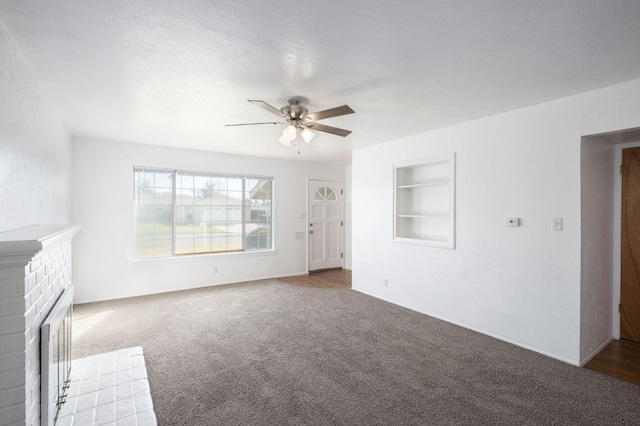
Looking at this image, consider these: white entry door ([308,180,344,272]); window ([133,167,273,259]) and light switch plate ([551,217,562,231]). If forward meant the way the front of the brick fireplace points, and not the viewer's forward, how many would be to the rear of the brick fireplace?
0

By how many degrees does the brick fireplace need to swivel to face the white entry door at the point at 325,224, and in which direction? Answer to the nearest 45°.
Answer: approximately 45° to its left

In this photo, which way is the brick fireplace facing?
to the viewer's right

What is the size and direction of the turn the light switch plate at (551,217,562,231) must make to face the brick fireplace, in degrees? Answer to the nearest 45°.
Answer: approximately 45° to its right

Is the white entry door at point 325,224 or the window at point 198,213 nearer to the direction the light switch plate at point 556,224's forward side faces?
the window

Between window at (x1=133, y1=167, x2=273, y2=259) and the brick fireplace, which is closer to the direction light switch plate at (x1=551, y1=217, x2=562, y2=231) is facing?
the brick fireplace

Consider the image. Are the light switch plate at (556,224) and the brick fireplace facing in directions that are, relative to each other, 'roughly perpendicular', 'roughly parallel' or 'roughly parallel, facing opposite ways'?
roughly parallel, facing opposite ways

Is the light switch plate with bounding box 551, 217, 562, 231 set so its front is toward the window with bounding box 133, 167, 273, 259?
no

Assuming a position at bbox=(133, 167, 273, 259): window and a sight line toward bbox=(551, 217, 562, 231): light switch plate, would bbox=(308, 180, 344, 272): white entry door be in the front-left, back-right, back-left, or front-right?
front-left

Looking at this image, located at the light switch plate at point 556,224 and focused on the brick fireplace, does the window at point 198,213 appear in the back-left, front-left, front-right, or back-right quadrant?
front-right

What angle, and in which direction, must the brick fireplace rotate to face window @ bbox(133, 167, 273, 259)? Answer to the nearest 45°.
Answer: approximately 45° to its left

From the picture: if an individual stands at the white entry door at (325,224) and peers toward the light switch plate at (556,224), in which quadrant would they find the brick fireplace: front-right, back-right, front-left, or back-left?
front-right

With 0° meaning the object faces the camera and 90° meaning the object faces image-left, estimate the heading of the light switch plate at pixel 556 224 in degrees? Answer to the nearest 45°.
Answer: approximately 0°

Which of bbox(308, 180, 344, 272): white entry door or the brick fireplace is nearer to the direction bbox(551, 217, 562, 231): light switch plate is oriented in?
the brick fireplace
